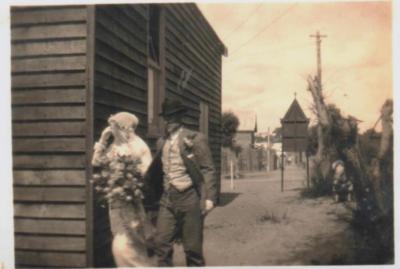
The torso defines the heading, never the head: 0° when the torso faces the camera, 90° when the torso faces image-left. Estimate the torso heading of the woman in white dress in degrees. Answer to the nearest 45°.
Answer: approximately 0°
